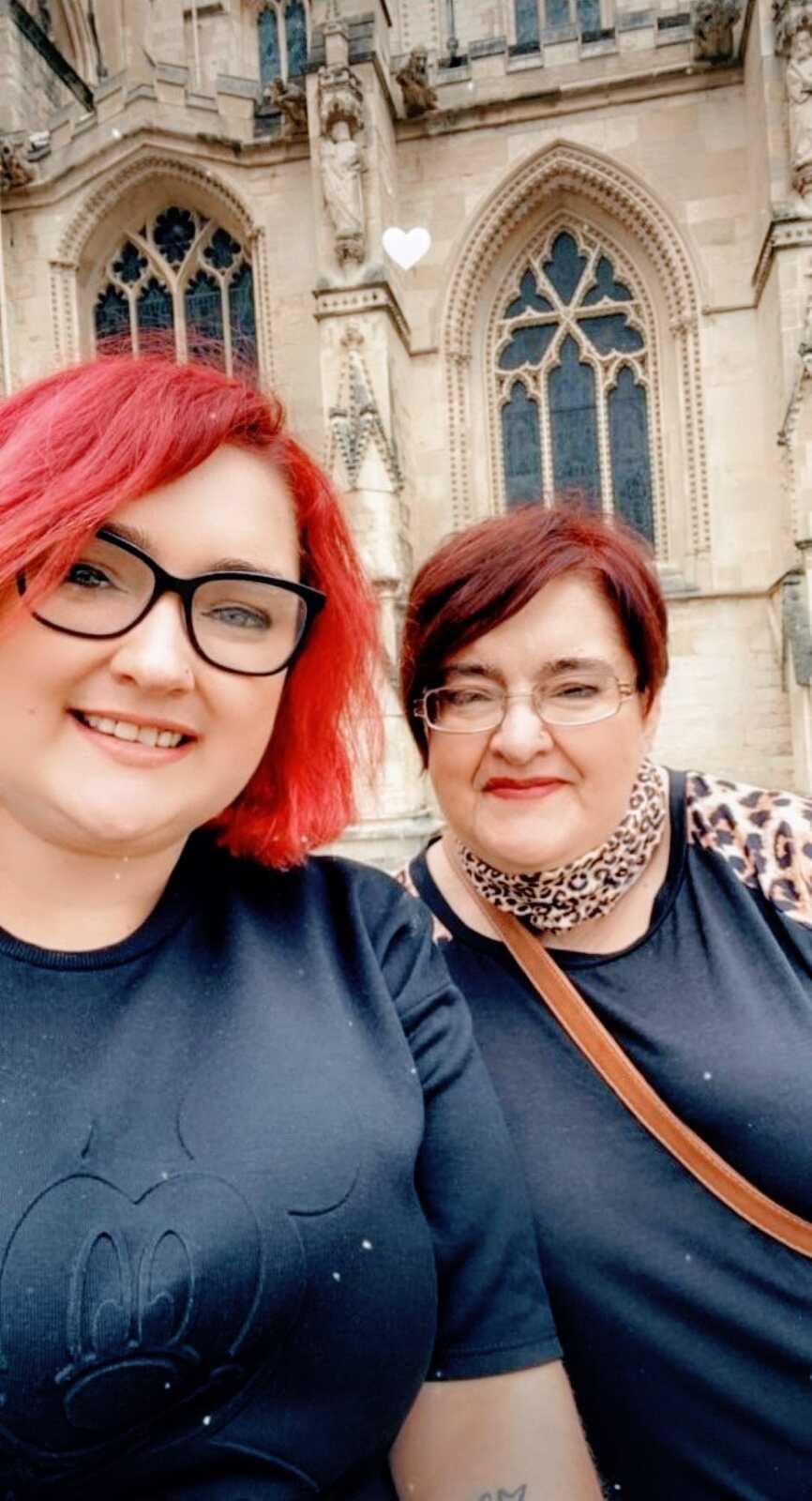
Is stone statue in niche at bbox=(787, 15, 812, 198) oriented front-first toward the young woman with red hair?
yes

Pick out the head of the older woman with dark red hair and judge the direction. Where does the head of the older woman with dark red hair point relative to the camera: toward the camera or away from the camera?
toward the camera

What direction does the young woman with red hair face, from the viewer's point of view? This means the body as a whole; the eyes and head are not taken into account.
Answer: toward the camera

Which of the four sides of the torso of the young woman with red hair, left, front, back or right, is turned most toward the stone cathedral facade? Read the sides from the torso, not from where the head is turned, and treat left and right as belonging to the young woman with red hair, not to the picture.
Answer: back

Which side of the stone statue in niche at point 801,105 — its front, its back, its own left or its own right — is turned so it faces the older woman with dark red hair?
front

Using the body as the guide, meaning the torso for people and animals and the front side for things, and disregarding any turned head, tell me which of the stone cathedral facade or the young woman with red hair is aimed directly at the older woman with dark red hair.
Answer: the stone cathedral facade

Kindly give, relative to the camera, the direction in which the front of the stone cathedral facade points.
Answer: facing the viewer

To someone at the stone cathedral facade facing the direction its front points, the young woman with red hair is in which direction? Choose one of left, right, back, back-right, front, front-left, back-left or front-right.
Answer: front

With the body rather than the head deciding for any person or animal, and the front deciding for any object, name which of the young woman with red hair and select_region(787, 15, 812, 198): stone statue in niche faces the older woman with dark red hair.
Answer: the stone statue in niche

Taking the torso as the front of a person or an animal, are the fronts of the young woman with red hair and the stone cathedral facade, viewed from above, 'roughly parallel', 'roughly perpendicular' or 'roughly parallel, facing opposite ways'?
roughly parallel

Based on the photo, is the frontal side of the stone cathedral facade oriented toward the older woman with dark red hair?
yes
